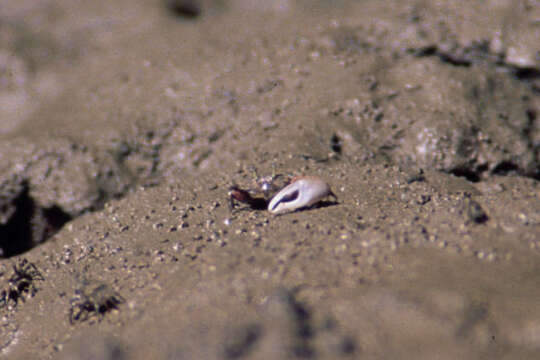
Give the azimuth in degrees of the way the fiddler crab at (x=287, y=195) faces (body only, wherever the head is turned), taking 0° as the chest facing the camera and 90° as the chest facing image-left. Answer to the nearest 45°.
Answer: approximately 0°

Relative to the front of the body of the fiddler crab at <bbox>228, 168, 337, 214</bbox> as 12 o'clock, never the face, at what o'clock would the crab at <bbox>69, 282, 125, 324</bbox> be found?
The crab is roughly at 2 o'clock from the fiddler crab.

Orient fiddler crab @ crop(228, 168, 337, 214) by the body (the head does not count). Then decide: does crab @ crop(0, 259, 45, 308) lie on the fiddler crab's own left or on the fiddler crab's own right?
on the fiddler crab's own right
